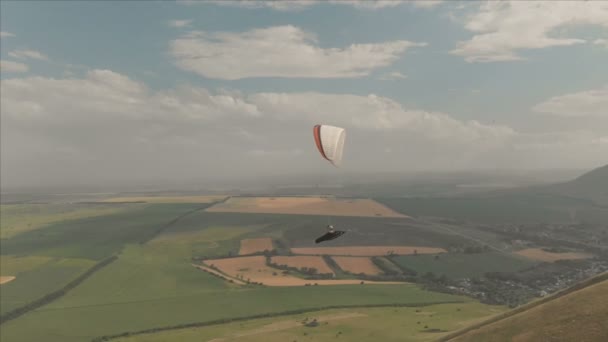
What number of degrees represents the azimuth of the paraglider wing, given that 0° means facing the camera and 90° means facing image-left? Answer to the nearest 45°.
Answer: approximately 90°
